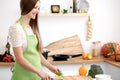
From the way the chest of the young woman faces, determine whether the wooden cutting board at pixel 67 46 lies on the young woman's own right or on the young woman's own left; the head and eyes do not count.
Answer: on the young woman's own left

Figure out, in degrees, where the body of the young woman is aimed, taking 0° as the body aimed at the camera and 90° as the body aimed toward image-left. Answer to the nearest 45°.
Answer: approximately 315°
